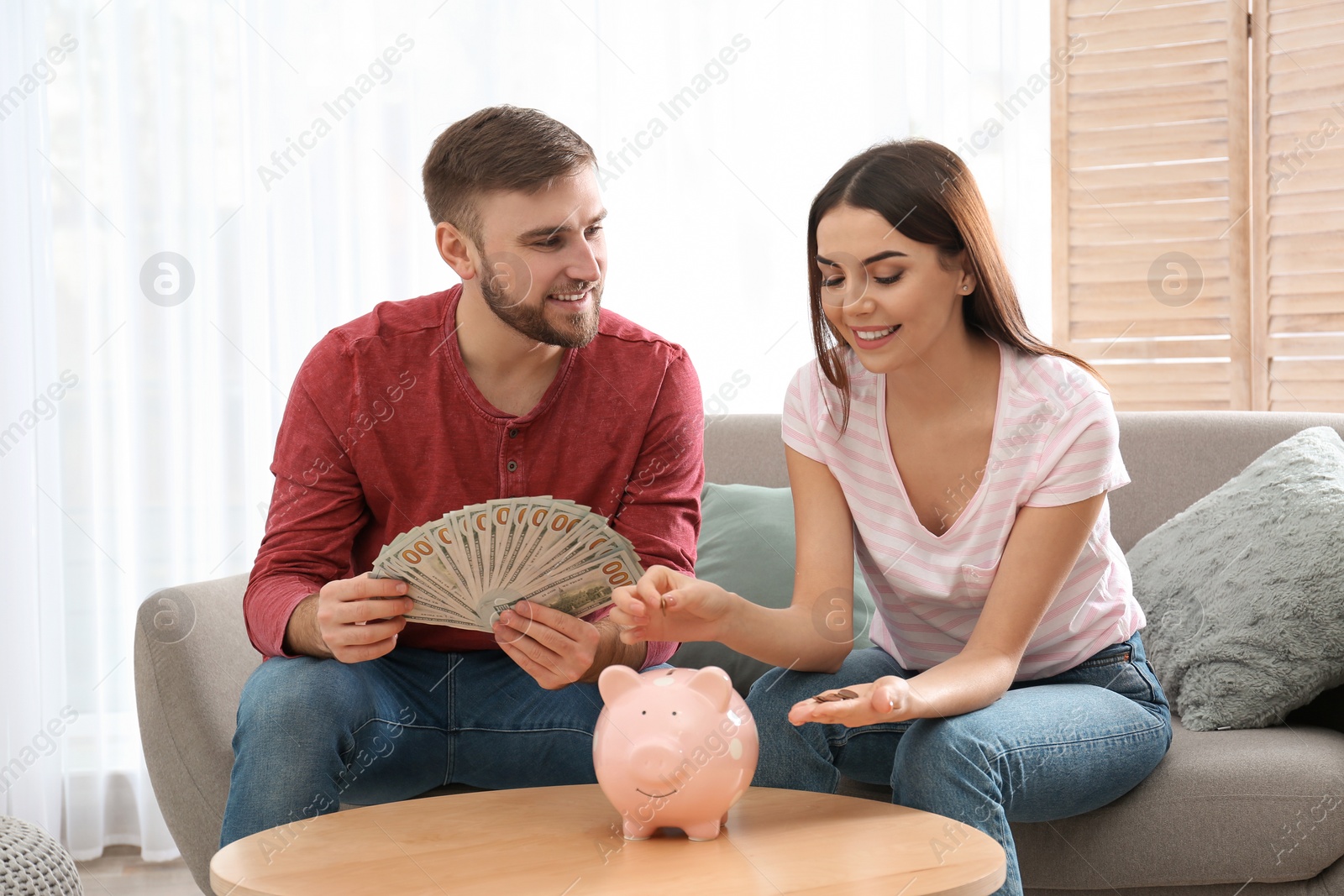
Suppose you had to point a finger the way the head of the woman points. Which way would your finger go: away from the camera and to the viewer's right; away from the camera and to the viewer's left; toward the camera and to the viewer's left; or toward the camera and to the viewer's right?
toward the camera and to the viewer's left

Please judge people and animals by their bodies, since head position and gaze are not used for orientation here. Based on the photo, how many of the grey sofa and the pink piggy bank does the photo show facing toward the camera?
2

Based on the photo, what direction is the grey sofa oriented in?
toward the camera

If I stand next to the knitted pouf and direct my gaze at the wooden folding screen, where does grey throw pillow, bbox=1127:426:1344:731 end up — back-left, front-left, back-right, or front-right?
front-right

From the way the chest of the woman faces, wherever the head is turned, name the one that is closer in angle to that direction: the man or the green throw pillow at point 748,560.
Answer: the man

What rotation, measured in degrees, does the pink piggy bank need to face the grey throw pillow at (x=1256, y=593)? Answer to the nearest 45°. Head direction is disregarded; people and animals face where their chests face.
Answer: approximately 135° to its left

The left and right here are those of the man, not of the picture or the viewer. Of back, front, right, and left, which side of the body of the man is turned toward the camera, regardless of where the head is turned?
front

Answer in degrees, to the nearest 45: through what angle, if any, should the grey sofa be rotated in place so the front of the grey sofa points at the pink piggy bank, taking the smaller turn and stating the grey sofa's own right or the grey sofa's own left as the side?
approximately 45° to the grey sofa's own right

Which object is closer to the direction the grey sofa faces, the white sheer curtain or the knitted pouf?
the knitted pouf

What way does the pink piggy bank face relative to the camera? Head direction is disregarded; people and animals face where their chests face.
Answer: toward the camera

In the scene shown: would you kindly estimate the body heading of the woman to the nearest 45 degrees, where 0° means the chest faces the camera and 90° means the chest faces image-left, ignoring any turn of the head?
approximately 45°

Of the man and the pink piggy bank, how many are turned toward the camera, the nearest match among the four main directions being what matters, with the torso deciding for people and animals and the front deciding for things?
2

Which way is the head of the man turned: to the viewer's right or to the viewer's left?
to the viewer's right

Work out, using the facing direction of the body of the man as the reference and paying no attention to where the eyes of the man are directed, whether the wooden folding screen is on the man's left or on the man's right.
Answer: on the man's left
